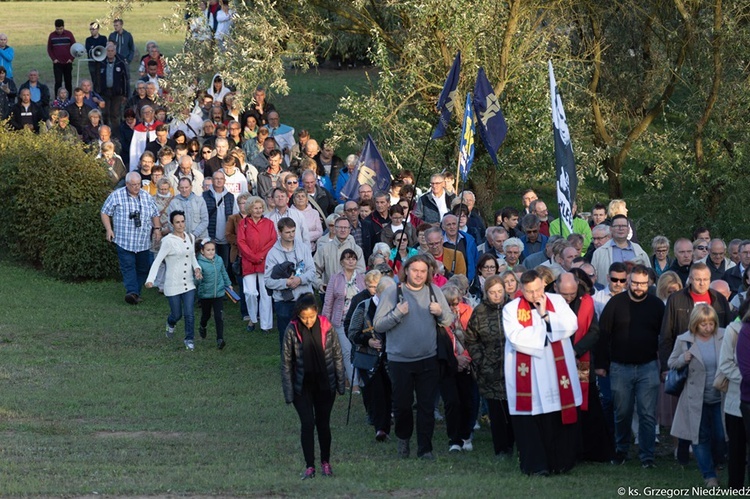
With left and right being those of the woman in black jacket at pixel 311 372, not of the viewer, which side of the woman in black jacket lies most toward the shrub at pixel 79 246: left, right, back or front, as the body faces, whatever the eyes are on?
back

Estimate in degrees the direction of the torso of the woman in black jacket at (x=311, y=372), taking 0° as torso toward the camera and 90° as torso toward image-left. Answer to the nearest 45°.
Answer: approximately 0°

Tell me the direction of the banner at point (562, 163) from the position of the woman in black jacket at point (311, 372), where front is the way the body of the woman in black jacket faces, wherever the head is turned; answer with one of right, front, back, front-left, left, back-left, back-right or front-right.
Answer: back-left

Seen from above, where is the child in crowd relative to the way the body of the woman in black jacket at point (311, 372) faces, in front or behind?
behind

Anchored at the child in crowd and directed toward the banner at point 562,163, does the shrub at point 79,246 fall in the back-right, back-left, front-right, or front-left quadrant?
back-left

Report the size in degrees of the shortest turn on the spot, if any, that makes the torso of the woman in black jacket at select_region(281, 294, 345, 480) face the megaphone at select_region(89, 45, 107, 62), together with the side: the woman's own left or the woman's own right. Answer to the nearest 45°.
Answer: approximately 180°

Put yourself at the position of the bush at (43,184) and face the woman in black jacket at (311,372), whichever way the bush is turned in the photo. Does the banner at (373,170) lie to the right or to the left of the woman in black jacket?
left

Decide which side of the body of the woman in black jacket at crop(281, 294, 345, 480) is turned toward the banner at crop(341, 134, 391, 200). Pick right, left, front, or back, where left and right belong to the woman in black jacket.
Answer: back

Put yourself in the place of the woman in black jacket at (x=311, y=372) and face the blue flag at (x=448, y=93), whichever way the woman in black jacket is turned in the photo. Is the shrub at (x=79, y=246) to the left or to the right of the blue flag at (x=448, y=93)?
left
